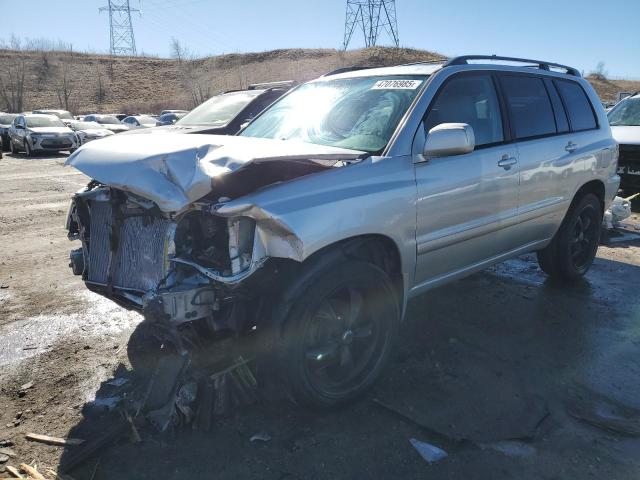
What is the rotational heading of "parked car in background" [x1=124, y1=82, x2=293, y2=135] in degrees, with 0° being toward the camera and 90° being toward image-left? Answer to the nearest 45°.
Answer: approximately 45°

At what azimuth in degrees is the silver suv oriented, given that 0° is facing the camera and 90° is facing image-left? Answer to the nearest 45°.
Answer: approximately 45°

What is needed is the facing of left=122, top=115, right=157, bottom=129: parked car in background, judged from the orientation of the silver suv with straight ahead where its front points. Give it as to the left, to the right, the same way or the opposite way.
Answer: to the left

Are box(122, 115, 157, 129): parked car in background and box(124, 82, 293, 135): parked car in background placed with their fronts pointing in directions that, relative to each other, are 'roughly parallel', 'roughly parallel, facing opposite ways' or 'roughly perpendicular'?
roughly perpendicular

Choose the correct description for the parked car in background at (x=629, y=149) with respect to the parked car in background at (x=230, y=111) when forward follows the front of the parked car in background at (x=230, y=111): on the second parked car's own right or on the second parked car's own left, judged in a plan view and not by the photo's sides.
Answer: on the second parked car's own left

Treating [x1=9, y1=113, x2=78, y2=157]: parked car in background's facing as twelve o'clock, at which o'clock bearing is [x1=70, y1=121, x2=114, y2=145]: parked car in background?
[x1=70, y1=121, x2=114, y2=145]: parked car in background is roughly at 9 o'clock from [x1=9, y1=113, x2=78, y2=157]: parked car in background.

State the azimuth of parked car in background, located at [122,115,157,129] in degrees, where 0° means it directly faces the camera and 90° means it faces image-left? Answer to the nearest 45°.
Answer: approximately 315°
